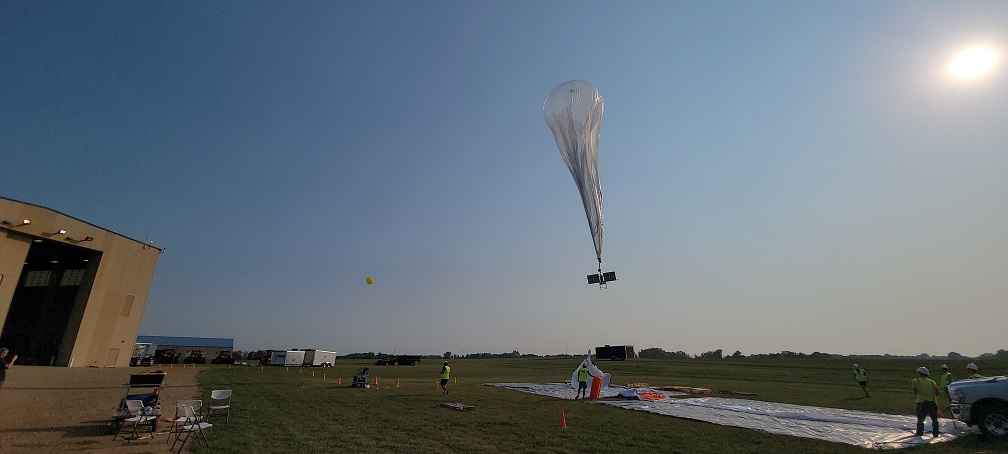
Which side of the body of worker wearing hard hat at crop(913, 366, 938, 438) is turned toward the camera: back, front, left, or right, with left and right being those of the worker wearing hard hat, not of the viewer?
back

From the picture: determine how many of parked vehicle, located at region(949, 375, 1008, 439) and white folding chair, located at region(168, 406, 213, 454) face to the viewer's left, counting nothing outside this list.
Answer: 1

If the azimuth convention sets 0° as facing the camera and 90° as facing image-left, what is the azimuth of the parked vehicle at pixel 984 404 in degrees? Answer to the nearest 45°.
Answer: approximately 90°

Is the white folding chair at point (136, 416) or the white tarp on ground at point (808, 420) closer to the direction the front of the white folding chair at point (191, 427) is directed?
the white tarp on ground

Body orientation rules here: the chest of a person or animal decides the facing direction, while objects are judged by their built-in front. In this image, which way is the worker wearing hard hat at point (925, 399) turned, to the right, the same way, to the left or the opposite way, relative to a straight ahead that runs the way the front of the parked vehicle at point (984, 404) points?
to the right

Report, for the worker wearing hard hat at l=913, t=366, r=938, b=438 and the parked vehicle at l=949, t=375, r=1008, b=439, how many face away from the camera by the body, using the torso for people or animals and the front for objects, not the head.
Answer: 1

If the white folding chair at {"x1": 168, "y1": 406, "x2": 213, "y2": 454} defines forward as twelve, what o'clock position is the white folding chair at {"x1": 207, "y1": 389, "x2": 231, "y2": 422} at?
the white folding chair at {"x1": 207, "y1": 389, "x2": 231, "y2": 422} is roughly at 11 o'clock from the white folding chair at {"x1": 168, "y1": 406, "x2": 213, "y2": 454}.

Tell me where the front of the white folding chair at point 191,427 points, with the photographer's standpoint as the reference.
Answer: facing away from the viewer and to the right of the viewer
